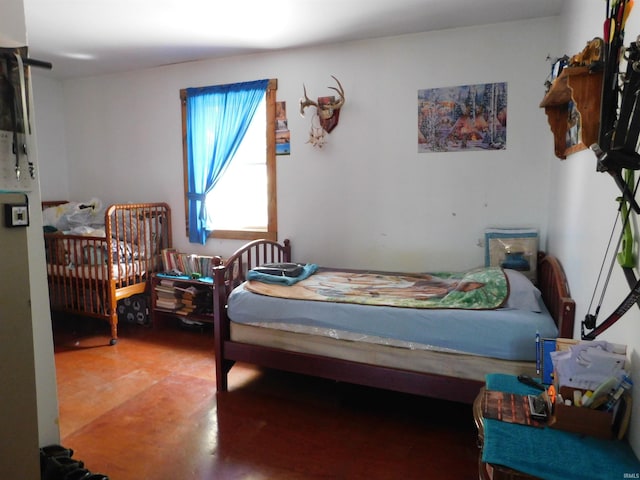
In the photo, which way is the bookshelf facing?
toward the camera

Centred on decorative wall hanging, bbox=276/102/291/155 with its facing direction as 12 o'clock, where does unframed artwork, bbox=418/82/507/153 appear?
The unframed artwork is roughly at 10 o'clock from the decorative wall hanging.

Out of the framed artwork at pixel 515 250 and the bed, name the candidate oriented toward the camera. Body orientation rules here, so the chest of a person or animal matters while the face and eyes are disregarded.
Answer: the framed artwork

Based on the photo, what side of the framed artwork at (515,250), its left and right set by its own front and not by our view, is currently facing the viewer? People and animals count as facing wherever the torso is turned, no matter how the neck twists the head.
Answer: front

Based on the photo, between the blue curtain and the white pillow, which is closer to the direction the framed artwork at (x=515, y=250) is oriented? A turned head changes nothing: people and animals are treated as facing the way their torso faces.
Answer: the white pillow

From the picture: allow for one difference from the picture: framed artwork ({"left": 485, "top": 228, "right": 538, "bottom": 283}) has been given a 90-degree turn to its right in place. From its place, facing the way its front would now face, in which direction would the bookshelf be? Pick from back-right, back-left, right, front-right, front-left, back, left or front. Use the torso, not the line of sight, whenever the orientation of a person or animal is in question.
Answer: front

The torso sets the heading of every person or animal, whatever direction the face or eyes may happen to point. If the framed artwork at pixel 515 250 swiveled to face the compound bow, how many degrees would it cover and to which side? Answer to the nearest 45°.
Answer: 0° — it already faces it

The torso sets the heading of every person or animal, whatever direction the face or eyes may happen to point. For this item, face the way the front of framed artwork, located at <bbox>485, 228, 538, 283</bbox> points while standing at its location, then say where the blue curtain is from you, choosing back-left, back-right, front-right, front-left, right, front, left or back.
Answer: right

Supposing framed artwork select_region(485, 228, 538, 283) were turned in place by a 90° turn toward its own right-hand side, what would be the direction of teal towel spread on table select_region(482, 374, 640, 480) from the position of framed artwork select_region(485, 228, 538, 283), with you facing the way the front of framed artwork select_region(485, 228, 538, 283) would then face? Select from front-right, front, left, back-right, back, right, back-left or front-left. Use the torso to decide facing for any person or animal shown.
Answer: left
